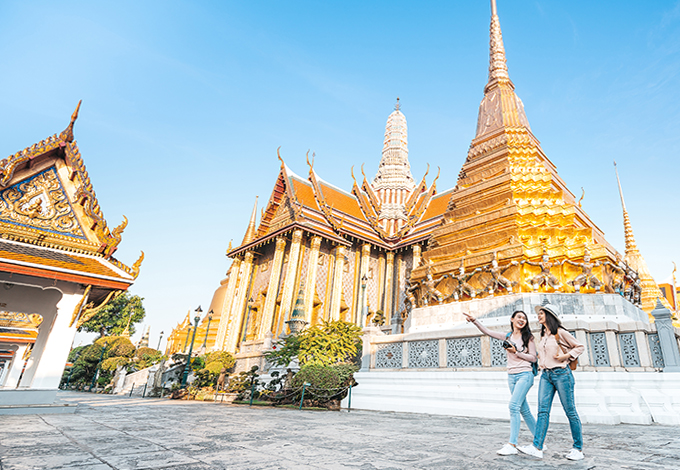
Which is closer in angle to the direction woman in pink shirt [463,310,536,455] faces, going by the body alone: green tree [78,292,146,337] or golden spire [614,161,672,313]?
the green tree

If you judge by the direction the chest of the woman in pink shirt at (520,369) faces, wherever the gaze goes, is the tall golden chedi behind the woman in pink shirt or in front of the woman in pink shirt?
behind

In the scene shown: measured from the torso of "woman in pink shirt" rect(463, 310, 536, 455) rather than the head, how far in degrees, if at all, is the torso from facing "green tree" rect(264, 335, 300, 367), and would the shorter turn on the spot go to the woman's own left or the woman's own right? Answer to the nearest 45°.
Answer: approximately 90° to the woman's own right

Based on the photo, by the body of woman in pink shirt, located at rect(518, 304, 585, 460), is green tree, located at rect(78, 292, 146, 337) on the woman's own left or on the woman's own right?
on the woman's own right

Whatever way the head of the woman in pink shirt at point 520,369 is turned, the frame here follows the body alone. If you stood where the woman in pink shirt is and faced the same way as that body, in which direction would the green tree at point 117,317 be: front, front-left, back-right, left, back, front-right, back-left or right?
right

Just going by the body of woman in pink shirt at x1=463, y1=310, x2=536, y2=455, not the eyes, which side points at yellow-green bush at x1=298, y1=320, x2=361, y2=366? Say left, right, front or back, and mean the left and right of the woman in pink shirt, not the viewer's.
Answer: right

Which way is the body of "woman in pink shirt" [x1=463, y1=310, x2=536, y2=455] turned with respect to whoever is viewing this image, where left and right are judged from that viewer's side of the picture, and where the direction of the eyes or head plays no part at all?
facing the viewer and to the left of the viewer

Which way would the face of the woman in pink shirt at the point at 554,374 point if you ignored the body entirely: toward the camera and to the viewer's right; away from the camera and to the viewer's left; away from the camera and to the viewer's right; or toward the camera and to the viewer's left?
toward the camera and to the viewer's left

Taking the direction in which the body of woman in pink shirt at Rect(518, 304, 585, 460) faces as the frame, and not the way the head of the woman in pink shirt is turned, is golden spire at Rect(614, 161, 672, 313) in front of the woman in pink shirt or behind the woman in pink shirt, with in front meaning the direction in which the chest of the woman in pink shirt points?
behind

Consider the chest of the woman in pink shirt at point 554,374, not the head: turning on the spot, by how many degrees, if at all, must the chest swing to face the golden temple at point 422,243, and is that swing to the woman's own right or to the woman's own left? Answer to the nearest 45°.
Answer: approximately 135° to the woman's own right

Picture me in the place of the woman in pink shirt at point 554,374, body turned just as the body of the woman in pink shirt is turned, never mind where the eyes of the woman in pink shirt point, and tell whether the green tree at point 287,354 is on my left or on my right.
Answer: on my right

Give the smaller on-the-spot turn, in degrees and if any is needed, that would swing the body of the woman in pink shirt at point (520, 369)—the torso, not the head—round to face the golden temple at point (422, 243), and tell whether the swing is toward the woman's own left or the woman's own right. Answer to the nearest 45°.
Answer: approximately 135° to the woman's own right
